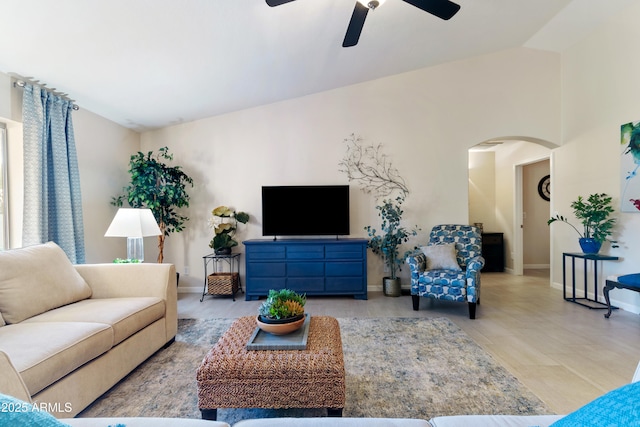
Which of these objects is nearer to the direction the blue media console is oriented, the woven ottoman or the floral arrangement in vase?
the woven ottoman

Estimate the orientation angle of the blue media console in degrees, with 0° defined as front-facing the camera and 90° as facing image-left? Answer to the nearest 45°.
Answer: approximately 0°

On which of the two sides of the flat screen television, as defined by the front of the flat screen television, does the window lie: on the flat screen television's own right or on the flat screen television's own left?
on the flat screen television's own right

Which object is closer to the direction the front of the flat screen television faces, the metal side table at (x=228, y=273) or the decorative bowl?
the decorative bowl

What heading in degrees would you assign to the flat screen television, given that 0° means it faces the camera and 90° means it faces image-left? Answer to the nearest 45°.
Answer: approximately 0°

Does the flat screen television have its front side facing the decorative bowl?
yes

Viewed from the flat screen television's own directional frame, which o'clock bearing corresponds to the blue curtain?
The blue curtain is roughly at 2 o'clock from the flat screen television.

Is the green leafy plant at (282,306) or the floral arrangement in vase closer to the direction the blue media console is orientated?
the green leafy plant

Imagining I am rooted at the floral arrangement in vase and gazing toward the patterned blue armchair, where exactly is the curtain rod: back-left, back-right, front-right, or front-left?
back-right
